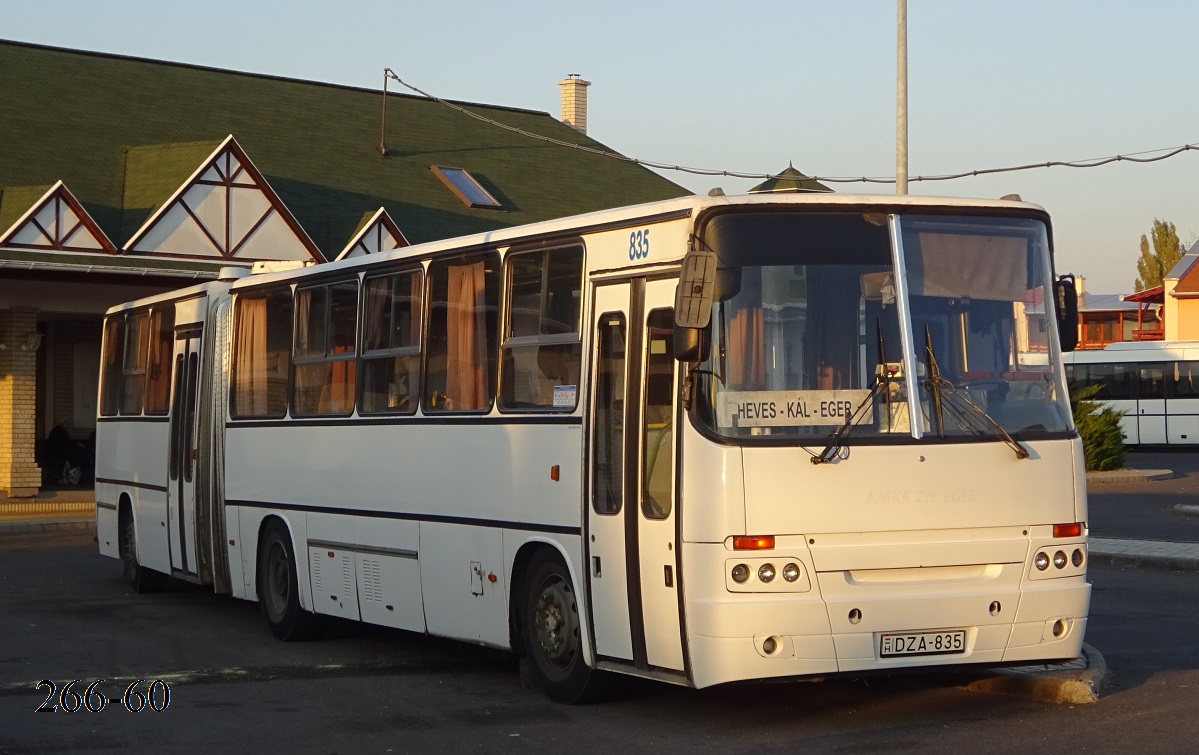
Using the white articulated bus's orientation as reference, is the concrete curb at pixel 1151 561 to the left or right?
on its left

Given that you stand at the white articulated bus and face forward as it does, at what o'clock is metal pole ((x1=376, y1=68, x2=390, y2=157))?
The metal pole is roughly at 7 o'clock from the white articulated bus.

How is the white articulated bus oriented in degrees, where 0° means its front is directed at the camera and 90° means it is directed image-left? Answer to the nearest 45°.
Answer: approximately 315°

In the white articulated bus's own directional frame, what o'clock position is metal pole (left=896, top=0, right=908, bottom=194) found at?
The metal pole is roughly at 8 o'clock from the white articulated bus.

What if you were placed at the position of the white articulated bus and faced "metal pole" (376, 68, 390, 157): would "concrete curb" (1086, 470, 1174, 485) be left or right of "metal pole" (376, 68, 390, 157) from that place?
right

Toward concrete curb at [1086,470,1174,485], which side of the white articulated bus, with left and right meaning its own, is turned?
left
